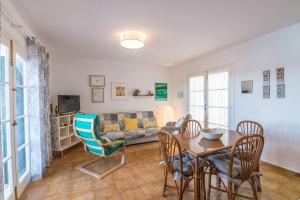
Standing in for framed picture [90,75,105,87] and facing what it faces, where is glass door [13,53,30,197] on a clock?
The glass door is roughly at 1 o'clock from the framed picture.

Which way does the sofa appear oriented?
toward the camera

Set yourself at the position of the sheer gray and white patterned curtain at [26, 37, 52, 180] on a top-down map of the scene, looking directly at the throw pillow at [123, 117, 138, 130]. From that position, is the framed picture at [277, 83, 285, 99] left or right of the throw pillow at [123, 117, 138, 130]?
right

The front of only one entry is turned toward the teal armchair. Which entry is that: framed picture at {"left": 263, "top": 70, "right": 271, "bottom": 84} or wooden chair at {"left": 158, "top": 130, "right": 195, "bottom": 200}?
the framed picture

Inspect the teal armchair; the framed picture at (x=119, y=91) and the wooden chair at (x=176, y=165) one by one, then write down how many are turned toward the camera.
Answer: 1

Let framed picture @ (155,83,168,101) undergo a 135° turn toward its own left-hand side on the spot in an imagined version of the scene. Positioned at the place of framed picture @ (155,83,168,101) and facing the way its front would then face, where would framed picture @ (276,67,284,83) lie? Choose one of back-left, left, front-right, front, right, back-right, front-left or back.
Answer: right

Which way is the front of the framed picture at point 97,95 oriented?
toward the camera

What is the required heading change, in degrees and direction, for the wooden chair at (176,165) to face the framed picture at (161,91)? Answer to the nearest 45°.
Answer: approximately 45° to its left

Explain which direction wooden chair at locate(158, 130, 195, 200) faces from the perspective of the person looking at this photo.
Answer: facing away from the viewer and to the right of the viewer

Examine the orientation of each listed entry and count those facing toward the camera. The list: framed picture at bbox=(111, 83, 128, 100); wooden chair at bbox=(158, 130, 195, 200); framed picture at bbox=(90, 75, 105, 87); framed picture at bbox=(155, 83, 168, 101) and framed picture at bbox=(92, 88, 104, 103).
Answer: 4

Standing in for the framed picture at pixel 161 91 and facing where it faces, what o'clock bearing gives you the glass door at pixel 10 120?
The glass door is roughly at 1 o'clock from the framed picture.

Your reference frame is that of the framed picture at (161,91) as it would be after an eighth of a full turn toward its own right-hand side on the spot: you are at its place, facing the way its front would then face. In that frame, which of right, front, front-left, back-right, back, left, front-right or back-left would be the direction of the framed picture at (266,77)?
left

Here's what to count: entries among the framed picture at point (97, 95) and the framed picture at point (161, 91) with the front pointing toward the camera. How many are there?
2

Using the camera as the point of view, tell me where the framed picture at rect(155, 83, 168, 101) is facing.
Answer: facing the viewer
